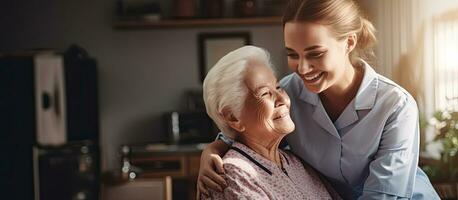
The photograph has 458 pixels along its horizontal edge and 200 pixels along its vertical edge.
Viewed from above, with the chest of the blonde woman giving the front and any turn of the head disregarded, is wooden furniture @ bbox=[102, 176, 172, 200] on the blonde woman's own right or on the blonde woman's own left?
on the blonde woman's own right

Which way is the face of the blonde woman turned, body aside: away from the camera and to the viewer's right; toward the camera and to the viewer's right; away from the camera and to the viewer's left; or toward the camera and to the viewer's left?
toward the camera and to the viewer's left

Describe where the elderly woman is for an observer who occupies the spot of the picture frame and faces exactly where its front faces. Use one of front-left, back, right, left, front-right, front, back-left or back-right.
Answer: front

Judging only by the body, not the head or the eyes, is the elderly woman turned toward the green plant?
no

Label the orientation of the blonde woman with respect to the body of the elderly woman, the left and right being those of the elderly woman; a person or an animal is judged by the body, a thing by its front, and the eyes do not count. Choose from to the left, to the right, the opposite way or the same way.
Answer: to the right

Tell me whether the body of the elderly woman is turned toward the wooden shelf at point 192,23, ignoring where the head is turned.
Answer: no

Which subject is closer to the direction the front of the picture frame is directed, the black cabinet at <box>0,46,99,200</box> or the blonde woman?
the blonde woman

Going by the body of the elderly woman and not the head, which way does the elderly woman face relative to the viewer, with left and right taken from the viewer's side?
facing the viewer and to the right of the viewer

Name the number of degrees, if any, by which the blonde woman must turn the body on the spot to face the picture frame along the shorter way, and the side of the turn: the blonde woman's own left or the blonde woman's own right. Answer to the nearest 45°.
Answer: approximately 135° to the blonde woman's own right

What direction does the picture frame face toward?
toward the camera

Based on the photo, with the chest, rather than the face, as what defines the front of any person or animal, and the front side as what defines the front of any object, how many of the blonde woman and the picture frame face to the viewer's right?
0

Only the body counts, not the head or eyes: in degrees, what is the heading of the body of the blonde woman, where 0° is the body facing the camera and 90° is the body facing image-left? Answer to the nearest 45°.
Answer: approximately 45°

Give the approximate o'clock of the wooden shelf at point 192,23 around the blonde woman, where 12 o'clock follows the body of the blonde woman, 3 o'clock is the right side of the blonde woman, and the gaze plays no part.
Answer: The wooden shelf is roughly at 4 o'clock from the blonde woman.
